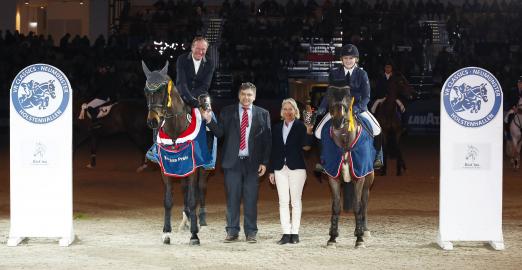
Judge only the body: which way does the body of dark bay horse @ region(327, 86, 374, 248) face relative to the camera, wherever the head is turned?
toward the camera

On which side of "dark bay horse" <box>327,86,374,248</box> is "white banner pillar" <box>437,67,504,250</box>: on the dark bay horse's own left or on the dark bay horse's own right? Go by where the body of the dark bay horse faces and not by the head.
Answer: on the dark bay horse's own left

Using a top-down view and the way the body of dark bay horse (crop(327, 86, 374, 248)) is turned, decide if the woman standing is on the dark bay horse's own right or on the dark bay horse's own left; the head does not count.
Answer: on the dark bay horse's own right

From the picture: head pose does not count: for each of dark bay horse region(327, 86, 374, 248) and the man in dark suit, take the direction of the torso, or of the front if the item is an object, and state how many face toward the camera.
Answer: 2

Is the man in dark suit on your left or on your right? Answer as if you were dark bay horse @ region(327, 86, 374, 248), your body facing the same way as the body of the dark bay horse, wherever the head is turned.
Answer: on your right

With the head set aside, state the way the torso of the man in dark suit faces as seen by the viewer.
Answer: toward the camera

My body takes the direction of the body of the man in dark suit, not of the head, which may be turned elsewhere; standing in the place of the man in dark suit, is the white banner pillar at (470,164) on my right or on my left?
on my left

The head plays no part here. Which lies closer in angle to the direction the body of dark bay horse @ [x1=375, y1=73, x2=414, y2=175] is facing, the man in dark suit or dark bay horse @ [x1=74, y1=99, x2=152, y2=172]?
the man in dark suit

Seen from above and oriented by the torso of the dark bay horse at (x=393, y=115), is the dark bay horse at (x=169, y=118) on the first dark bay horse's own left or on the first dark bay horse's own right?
on the first dark bay horse's own right

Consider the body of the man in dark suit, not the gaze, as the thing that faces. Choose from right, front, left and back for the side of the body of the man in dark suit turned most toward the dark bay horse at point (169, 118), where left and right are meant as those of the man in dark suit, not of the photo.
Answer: right
